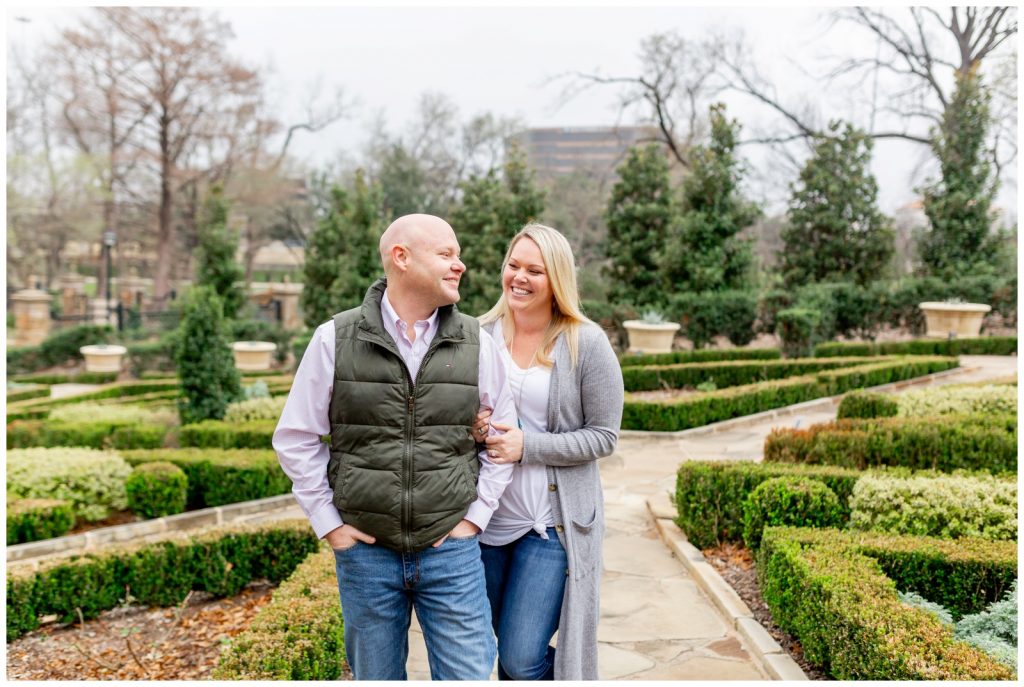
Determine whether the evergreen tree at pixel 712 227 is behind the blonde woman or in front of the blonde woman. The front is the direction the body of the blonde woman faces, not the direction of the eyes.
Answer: behind

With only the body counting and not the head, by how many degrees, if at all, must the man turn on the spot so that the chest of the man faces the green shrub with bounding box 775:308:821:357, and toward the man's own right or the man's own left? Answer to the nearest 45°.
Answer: approximately 135° to the man's own left

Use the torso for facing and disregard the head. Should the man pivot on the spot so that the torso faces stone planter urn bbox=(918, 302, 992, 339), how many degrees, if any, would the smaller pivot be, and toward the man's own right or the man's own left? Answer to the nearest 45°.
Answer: approximately 135° to the man's own left

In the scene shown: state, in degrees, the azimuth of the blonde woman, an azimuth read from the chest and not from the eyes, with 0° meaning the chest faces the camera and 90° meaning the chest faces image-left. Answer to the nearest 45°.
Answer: approximately 45°

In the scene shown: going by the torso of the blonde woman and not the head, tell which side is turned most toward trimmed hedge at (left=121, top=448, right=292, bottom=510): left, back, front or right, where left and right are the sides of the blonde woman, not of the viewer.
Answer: right

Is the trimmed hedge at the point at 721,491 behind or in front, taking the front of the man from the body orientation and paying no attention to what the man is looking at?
behind

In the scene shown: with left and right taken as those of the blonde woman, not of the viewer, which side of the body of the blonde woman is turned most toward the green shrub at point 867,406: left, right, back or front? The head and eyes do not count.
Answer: back

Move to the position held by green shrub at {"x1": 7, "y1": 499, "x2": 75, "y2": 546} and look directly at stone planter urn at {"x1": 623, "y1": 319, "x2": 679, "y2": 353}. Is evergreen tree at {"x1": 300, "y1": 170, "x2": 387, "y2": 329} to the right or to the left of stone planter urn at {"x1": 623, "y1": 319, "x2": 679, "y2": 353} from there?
left

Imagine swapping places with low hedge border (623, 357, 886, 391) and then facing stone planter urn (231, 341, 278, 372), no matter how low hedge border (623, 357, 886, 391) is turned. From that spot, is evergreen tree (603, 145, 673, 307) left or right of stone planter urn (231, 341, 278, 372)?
right

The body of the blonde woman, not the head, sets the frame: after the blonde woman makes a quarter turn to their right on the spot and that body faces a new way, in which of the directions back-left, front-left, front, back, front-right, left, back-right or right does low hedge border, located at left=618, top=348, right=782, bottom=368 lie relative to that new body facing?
front-right

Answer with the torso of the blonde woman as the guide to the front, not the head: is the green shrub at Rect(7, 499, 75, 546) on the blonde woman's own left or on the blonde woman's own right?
on the blonde woman's own right
